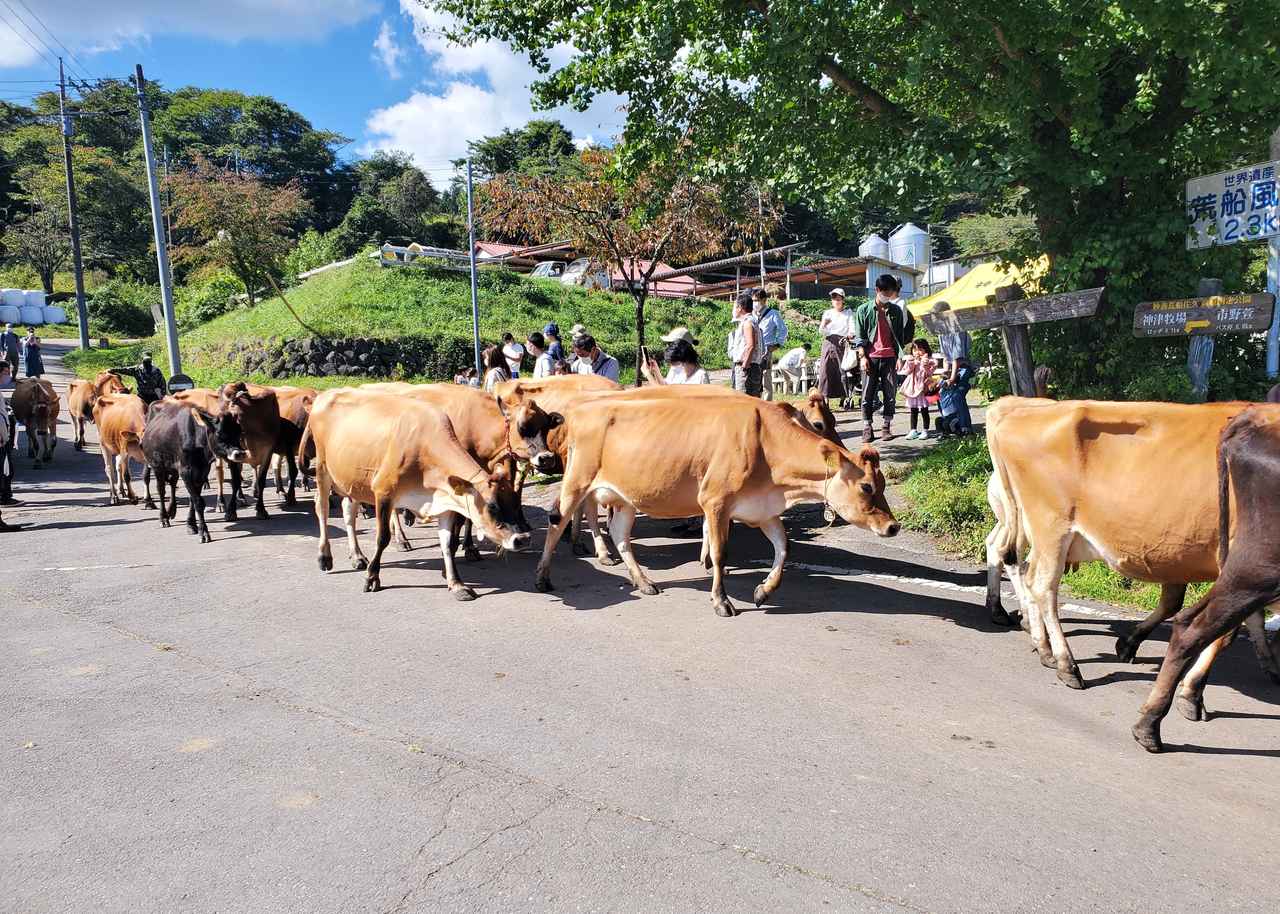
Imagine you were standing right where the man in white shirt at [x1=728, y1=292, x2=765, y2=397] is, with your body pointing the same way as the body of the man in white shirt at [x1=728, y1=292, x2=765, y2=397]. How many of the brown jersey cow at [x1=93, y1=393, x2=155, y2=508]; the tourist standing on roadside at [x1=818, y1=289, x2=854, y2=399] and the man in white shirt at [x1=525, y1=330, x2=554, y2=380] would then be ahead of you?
2

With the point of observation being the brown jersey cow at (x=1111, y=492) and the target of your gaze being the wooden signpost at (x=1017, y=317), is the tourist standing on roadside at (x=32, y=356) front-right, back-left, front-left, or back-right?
front-left

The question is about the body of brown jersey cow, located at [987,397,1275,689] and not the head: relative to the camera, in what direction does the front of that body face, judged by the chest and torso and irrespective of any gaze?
to the viewer's right

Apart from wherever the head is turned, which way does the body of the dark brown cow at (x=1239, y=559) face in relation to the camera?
to the viewer's right

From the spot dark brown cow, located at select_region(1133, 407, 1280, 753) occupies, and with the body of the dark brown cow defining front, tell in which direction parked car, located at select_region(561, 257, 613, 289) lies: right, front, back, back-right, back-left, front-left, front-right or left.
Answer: back-left

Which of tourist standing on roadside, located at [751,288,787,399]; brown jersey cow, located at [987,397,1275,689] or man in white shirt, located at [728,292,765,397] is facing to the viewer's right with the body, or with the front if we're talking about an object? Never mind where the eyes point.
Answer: the brown jersey cow

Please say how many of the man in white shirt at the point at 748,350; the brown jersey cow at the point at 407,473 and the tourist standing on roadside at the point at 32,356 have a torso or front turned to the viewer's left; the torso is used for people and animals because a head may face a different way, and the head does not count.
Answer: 1

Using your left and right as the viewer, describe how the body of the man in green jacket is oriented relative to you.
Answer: facing the viewer

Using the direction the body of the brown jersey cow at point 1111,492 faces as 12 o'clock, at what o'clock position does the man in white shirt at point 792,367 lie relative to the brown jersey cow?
The man in white shirt is roughly at 8 o'clock from the brown jersey cow.

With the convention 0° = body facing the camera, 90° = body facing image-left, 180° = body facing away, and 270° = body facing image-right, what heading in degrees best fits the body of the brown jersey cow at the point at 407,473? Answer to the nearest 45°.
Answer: approximately 315°

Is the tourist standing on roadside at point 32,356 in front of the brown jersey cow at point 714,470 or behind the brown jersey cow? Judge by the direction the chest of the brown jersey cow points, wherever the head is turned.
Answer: behind

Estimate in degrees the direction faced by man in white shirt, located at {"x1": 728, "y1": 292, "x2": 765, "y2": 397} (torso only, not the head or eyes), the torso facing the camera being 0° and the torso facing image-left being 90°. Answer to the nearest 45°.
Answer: approximately 90°

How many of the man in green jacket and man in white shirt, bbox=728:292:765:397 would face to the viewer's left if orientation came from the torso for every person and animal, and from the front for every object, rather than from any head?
1

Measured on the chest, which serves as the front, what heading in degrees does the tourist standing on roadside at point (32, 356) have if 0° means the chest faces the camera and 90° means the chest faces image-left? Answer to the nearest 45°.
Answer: approximately 0°

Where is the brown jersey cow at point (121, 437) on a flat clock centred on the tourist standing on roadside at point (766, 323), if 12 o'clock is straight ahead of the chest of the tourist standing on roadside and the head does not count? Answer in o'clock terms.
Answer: The brown jersey cow is roughly at 1 o'clock from the tourist standing on roadside.

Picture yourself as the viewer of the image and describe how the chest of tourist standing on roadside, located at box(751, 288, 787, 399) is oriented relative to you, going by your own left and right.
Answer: facing the viewer and to the left of the viewer

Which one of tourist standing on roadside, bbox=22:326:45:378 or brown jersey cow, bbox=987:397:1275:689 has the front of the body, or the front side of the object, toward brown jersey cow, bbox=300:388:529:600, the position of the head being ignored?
the tourist standing on roadside
